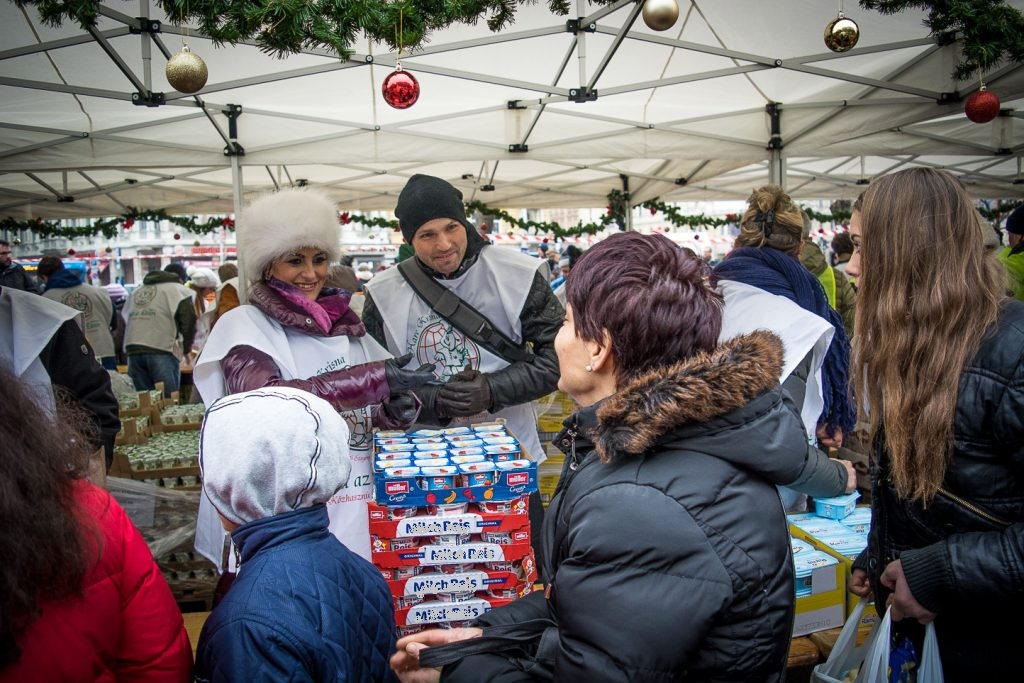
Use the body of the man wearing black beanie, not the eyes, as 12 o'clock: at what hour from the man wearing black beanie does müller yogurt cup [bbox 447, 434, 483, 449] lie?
The müller yogurt cup is roughly at 12 o'clock from the man wearing black beanie.

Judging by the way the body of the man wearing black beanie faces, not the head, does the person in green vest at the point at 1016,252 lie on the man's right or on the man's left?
on the man's left

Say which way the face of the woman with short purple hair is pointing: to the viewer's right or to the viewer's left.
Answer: to the viewer's left

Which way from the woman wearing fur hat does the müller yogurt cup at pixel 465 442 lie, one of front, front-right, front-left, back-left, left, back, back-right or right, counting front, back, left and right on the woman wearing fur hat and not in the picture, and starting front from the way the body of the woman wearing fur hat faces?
front

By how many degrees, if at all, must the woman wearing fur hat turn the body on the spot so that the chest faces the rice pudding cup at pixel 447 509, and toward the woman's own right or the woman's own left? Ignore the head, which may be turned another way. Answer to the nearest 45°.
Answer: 0° — they already face it

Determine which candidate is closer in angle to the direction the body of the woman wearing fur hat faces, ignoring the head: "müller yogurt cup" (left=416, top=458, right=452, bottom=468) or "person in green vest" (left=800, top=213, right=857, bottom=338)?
the müller yogurt cup

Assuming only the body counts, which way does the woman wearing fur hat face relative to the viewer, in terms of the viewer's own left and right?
facing the viewer and to the right of the viewer

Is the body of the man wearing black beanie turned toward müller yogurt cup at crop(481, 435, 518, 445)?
yes

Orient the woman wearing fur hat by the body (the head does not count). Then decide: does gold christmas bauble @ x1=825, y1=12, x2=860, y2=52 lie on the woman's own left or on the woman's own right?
on the woman's own left

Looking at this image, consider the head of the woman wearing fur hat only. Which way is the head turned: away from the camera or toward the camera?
toward the camera

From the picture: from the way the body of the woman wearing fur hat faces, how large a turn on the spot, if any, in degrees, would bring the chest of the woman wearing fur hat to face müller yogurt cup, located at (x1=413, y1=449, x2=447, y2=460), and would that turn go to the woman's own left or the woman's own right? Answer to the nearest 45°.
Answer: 0° — they already face it

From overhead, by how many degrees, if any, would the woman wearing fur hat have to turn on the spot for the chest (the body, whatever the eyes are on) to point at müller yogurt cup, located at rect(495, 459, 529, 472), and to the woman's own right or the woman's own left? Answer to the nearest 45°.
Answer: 0° — they already face it
